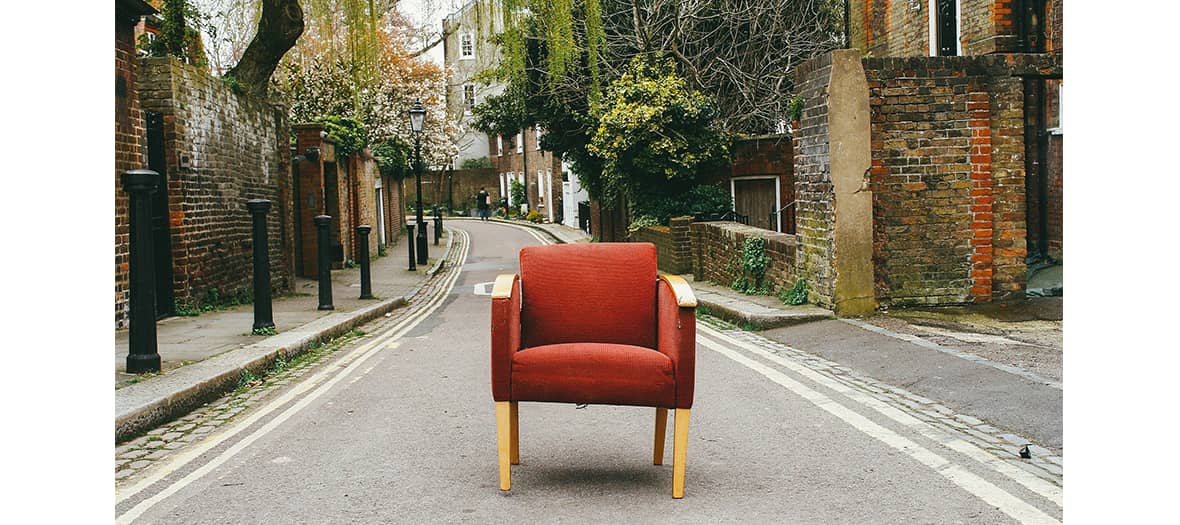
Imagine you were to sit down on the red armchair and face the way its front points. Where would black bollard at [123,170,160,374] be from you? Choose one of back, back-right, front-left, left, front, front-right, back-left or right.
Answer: back-right

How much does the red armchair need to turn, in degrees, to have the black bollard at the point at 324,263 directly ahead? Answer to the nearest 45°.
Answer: approximately 180°

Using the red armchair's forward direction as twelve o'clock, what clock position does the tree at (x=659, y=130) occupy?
The tree is roughly at 6 o'clock from the red armchair.

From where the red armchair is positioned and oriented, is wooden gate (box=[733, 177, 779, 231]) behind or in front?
behind

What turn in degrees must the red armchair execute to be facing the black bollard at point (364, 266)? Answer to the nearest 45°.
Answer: approximately 180°

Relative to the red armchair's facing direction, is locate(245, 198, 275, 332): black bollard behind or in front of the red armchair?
behind

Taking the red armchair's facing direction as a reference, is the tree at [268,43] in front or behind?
behind

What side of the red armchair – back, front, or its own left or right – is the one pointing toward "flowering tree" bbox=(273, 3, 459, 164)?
back

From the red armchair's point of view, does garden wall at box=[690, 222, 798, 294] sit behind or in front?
behind

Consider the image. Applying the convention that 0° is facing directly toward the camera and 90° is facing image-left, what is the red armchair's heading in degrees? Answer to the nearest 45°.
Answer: approximately 0°
